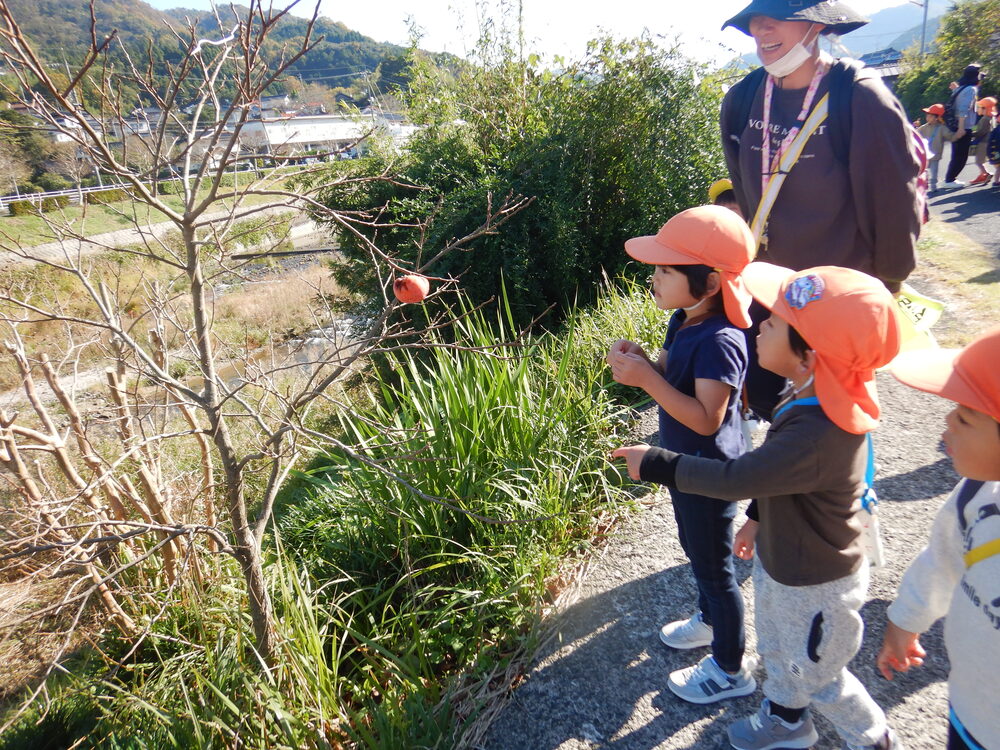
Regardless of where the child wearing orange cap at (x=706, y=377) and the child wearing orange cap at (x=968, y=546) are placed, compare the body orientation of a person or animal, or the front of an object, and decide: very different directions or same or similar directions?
same or similar directions

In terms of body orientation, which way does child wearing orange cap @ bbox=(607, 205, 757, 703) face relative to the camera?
to the viewer's left

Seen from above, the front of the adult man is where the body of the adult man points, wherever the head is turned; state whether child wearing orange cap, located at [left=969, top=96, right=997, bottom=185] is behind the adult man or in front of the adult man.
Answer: behind

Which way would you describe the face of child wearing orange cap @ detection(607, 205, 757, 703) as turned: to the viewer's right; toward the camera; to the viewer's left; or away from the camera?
to the viewer's left

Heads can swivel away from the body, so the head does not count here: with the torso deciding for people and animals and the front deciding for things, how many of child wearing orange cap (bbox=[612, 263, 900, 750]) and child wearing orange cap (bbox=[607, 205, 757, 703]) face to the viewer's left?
2

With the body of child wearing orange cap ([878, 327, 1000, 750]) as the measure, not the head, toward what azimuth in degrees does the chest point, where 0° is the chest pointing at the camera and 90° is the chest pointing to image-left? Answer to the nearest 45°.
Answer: approximately 45°

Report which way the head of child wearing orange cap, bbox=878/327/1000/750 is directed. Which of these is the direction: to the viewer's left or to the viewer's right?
to the viewer's left

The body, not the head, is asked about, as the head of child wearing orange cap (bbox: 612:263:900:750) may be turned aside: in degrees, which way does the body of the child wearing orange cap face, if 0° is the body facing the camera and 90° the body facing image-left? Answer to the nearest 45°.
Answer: approximately 90°

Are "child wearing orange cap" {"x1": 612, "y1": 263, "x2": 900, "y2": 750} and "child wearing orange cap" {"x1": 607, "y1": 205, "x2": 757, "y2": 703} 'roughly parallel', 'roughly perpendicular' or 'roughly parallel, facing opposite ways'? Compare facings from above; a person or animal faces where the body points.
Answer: roughly parallel

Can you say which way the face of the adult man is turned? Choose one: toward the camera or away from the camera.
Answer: toward the camera

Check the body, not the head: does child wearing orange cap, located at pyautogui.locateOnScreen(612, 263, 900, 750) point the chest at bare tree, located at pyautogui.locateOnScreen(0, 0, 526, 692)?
yes
